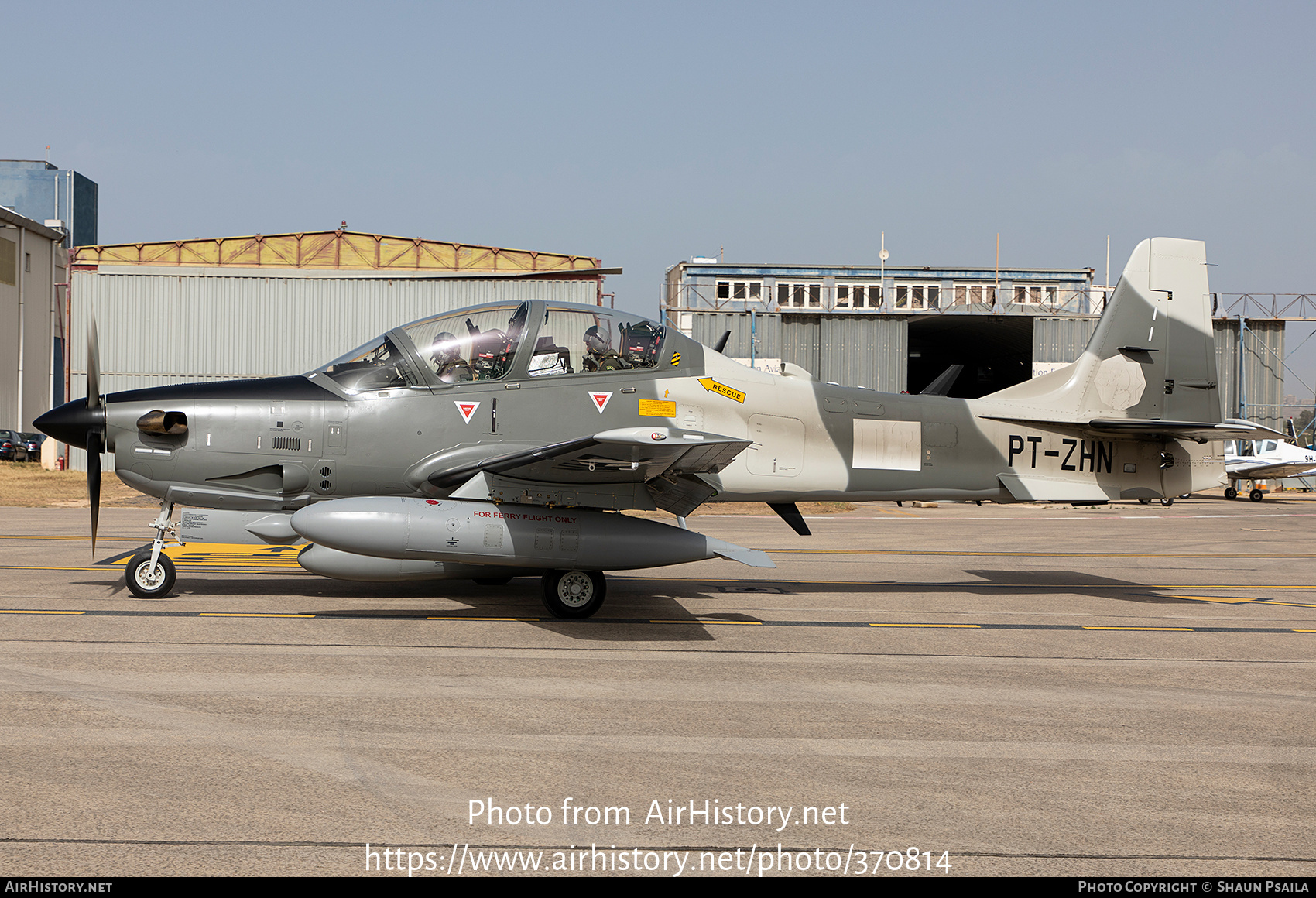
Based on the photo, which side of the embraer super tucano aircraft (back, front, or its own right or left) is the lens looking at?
left

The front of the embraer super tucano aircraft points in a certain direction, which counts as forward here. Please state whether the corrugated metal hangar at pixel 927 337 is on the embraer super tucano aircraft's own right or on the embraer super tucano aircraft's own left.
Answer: on the embraer super tucano aircraft's own right

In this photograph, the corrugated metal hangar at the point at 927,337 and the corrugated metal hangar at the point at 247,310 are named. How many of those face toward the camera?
2

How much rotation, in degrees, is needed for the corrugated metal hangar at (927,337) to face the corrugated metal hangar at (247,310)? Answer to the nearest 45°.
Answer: approximately 45° to its right

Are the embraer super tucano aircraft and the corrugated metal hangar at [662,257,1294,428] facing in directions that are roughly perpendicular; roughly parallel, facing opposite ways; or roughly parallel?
roughly perpendicular

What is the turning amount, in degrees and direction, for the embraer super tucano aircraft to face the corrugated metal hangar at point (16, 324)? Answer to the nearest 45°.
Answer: approximately 45° to its right

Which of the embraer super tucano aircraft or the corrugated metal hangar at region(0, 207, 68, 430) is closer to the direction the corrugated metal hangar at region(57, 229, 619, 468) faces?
the embraer super tucano aircraft

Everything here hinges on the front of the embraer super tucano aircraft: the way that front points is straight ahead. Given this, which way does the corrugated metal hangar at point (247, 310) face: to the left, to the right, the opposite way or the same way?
to the left

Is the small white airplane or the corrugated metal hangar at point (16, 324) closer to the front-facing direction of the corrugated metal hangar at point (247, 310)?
the small white airplane

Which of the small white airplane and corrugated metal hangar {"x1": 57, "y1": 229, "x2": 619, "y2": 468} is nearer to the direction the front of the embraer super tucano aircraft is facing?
the corrugated metal hangar

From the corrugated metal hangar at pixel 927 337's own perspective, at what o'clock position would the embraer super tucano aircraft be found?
The embraer super tucano aircraft is roughly at 12 o'clock from the corrugated metal hangar.

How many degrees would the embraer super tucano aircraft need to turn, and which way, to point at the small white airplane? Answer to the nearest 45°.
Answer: approximately 135° to its right

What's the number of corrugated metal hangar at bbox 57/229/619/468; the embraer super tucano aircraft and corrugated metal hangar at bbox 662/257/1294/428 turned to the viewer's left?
1
